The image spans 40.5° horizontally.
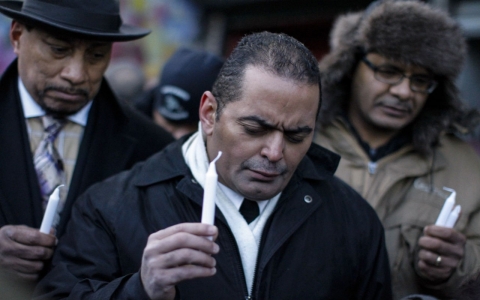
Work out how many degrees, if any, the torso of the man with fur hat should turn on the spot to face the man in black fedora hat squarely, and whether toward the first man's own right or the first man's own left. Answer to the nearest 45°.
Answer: approximately 45° to the first man's own right

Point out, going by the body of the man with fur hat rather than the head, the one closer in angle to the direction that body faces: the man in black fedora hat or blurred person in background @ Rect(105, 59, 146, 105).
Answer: the man in black fedora hat

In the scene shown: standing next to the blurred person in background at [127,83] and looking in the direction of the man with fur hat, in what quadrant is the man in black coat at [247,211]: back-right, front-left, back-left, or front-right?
front-right

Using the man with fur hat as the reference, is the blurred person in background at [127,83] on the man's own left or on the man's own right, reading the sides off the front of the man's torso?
on the man's own right

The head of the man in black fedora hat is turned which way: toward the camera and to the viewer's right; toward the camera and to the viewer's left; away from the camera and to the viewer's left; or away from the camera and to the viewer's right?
toward the camera and to the viewer's right

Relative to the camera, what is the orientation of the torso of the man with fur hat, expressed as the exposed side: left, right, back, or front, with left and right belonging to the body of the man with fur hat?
front

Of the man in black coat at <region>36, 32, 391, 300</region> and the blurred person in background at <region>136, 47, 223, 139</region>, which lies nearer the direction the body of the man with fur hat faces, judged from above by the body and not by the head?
the man in black coat

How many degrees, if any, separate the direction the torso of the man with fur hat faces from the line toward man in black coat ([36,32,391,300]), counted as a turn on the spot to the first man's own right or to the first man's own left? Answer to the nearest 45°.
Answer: approximately 45° to the first man's own right

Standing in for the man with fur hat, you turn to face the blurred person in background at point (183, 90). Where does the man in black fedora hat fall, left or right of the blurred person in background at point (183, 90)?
left

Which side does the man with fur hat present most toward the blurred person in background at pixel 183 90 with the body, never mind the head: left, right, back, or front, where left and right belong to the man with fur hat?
right

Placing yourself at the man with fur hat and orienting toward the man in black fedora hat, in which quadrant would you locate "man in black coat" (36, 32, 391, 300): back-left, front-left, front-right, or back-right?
front-left
